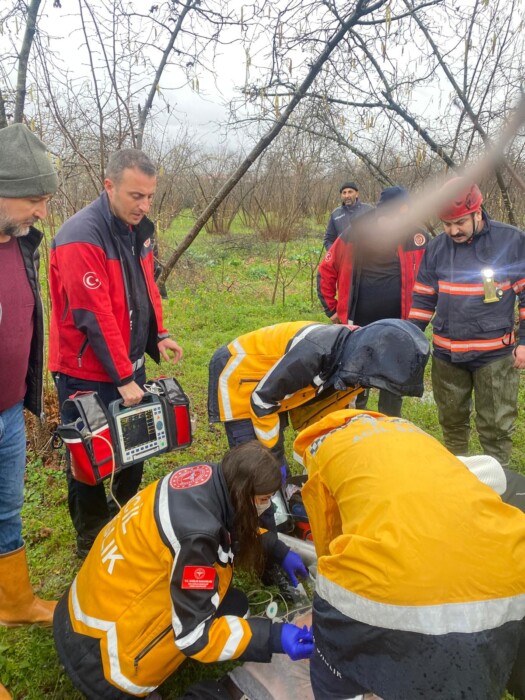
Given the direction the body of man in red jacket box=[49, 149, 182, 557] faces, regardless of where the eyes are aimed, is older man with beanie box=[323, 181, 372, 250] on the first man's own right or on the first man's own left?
on the first man's own left

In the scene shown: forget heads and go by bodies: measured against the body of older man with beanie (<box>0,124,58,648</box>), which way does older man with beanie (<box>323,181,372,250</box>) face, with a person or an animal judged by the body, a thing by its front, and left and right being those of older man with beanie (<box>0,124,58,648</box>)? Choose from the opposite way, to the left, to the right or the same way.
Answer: to the right

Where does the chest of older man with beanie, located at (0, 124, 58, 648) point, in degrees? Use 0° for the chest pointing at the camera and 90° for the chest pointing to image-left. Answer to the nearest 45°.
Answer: approximately 315°

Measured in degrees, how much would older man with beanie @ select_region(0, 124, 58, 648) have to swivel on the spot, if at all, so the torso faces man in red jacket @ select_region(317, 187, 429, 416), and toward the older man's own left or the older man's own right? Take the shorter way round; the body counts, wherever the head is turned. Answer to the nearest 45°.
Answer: approximately 45° to the older man's own left

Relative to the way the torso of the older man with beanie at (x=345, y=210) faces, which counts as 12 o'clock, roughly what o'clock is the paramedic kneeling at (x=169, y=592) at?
The paramedic kneeling is roughly at 12 o'clock from the older man with beanie.

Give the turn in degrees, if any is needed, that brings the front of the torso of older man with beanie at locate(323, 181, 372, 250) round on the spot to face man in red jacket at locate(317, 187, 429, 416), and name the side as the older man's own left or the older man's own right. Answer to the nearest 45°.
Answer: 0° — they already face them

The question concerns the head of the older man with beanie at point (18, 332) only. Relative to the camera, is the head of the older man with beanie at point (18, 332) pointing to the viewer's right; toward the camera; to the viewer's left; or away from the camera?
to the viewer's right

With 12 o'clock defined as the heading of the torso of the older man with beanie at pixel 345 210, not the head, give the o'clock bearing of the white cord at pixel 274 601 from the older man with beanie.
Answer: The white cord is roughly at 12 o'clock from the older man with beanie.
